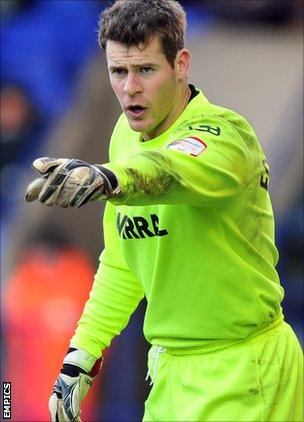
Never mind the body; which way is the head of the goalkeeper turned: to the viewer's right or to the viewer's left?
to the viewer's left

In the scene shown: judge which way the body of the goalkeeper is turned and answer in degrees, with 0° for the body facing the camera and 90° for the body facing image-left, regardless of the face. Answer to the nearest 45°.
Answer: approximately 45°
